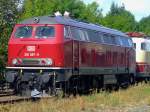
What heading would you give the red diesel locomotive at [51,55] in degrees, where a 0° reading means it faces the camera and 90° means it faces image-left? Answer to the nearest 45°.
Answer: approximately 45°
